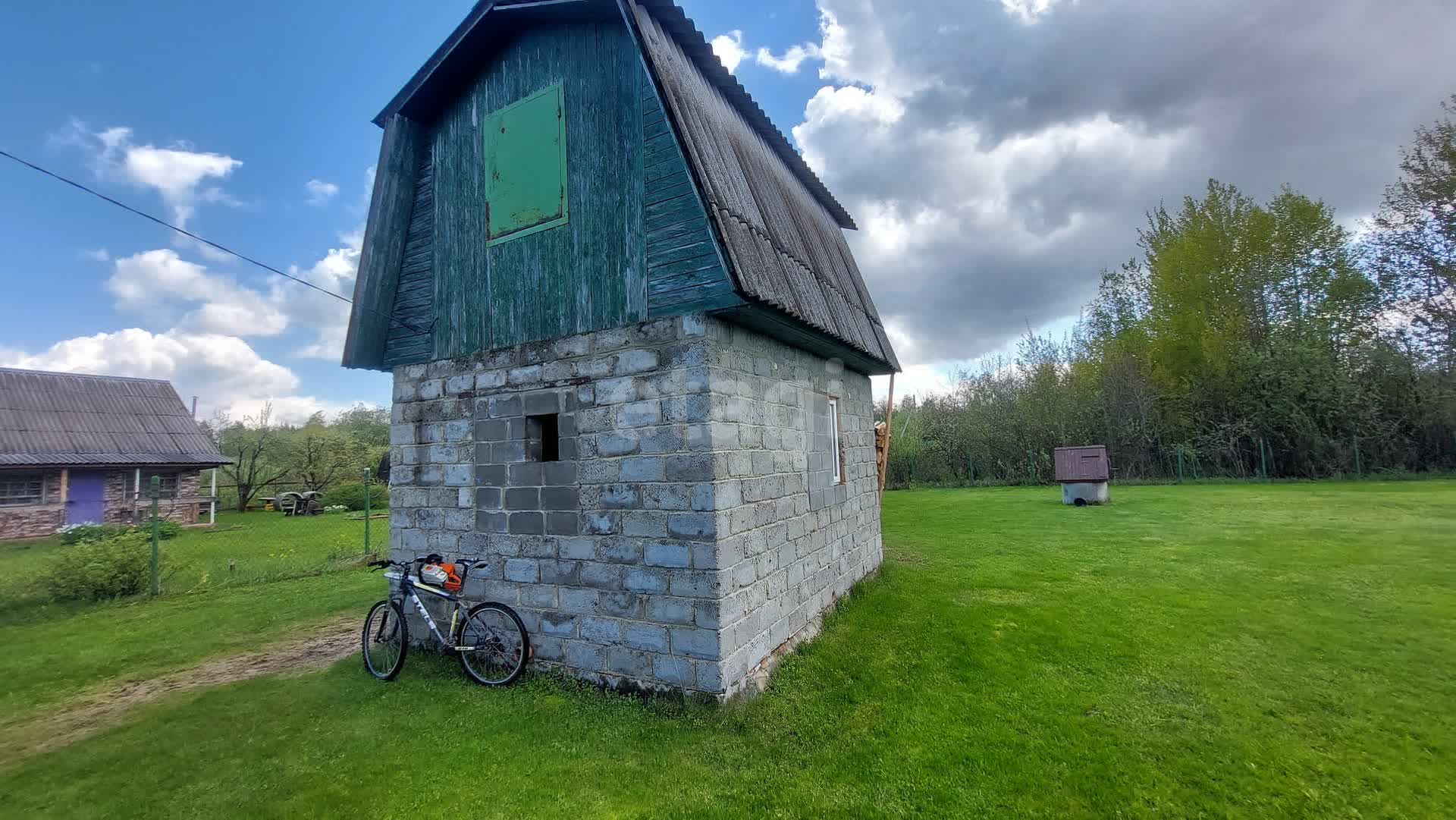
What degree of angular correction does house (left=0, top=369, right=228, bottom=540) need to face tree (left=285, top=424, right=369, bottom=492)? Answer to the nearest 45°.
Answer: approximately 135° to its left

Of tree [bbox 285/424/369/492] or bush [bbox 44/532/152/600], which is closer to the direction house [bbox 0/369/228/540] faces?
the bush

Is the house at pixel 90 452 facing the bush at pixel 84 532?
yes

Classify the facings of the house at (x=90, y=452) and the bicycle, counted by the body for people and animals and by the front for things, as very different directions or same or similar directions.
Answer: very different directions

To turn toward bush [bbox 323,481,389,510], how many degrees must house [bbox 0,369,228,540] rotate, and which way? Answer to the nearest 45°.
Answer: approximately 90° to its left

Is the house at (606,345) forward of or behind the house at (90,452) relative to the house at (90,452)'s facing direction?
forward

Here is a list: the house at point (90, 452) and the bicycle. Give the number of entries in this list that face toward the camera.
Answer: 1

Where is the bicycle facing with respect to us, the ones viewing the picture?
facing away from the viewer and to the left of the viewer

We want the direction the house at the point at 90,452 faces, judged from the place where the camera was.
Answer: facing the viewer

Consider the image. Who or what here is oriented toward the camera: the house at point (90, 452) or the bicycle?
the house

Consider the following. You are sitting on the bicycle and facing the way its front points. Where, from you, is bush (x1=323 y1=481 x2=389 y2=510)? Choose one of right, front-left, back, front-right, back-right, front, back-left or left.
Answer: front-right

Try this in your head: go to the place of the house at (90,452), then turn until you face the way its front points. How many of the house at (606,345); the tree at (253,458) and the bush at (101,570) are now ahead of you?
2

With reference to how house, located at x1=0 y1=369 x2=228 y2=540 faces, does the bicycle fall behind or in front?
in front

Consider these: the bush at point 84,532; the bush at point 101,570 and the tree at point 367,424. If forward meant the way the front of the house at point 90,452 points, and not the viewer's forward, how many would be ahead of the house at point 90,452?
2

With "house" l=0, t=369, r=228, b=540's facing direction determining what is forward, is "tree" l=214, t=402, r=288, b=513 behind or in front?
behind
